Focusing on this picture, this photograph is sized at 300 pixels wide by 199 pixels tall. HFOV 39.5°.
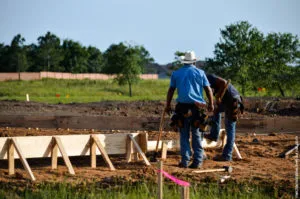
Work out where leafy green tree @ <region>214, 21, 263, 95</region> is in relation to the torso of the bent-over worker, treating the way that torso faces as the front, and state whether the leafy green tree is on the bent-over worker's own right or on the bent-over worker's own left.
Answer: on the bent-over worker's own right

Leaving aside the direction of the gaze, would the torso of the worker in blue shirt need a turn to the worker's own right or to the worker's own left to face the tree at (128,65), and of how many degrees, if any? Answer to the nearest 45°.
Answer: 0° — they already face it

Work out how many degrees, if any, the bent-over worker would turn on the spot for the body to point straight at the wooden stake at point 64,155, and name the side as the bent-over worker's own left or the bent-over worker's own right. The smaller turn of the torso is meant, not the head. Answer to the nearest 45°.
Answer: approximately 45° to the bent-over worker's own left

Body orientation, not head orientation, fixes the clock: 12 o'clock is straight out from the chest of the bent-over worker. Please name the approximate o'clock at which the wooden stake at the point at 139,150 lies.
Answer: The wooden stake is roughly at 11 o'clock from the bent-over worker.

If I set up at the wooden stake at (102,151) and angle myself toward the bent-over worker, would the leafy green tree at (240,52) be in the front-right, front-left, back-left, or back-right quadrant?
front-left

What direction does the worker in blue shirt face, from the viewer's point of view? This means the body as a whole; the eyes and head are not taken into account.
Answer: away from the camera

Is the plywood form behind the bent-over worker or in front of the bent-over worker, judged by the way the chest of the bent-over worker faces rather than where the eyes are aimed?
in front

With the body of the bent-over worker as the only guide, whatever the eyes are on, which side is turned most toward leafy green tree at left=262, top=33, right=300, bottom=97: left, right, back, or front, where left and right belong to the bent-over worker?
right

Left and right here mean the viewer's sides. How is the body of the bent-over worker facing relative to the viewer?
facing to the left of the viewer

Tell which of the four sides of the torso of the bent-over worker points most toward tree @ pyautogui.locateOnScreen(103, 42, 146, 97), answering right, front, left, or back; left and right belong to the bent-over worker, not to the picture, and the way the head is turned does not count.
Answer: right

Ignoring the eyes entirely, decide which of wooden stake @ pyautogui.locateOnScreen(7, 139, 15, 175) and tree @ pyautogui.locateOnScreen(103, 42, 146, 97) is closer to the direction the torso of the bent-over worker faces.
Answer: the wooden stake

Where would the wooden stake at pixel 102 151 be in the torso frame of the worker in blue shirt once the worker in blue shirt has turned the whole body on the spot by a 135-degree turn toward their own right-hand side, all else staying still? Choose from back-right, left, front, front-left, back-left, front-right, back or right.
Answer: back-right
